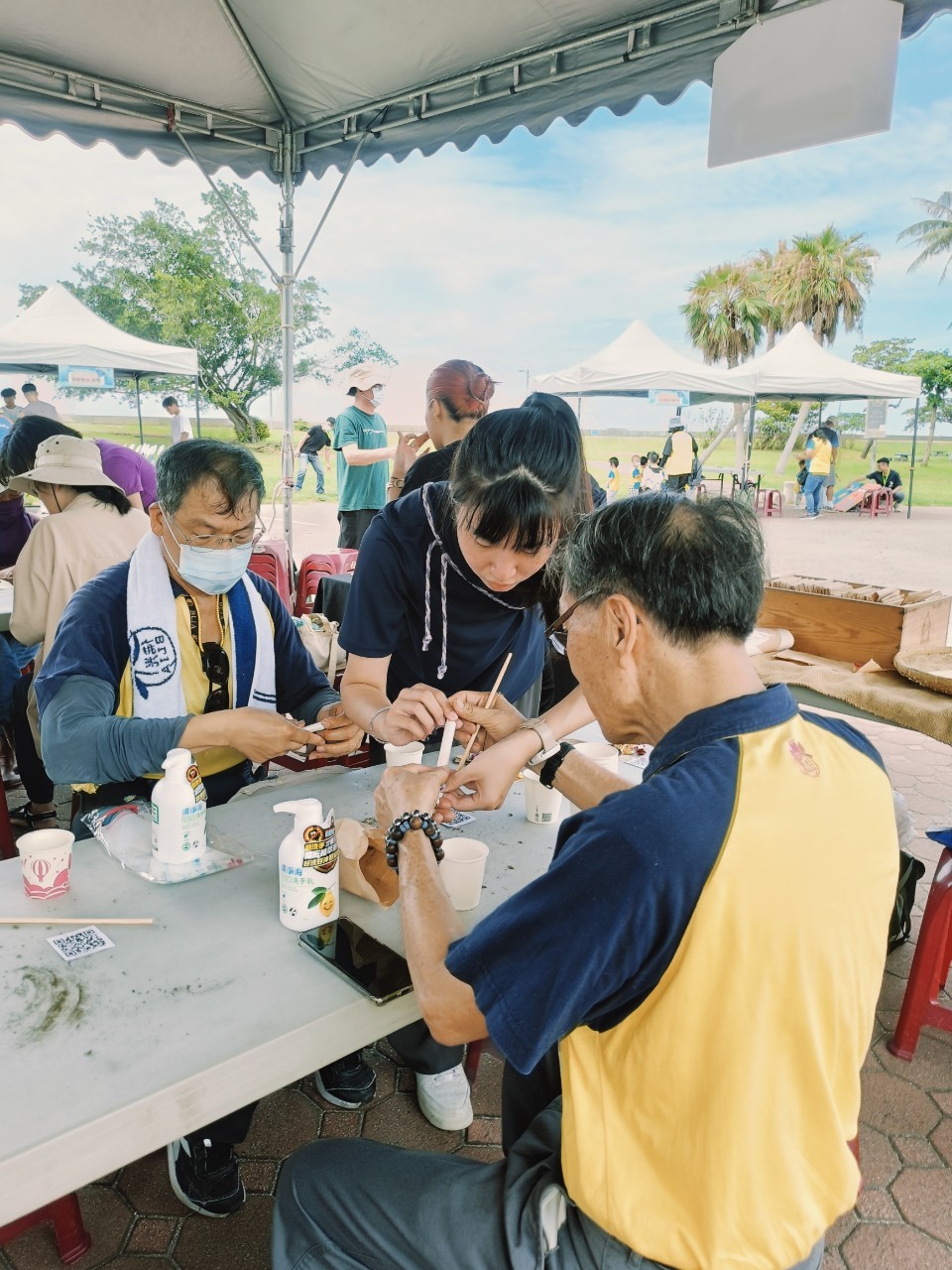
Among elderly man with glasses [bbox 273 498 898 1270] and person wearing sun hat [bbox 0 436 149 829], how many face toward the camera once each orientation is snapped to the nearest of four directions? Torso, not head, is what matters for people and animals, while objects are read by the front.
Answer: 0

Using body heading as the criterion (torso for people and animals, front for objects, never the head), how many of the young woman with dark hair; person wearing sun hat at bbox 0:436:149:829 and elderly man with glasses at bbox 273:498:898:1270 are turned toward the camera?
1

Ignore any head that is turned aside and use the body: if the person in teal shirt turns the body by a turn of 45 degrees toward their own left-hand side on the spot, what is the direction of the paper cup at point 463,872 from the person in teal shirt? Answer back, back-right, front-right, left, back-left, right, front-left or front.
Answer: right

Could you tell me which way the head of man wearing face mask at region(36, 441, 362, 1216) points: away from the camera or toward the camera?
toward the camera

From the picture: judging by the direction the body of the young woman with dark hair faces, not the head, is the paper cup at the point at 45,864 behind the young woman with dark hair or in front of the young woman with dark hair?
in front

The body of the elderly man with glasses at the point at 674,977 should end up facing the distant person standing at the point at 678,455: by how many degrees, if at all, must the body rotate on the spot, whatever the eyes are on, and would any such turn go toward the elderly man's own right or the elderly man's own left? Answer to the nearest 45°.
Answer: approximately 45° to the elderly man's own right

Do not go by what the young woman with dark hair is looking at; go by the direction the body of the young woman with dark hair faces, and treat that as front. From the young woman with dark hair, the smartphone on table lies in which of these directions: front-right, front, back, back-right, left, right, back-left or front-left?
front

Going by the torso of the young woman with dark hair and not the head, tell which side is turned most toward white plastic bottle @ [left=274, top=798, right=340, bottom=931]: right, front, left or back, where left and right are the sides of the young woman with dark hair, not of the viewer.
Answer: front

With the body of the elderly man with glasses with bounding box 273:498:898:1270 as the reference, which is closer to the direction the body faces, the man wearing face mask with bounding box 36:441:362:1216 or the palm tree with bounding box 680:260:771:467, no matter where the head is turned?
the man wearing face mask

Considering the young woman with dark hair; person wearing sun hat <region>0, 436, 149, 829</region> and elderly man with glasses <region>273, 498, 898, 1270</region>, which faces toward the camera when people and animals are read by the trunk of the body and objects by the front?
the young woman with dark hair

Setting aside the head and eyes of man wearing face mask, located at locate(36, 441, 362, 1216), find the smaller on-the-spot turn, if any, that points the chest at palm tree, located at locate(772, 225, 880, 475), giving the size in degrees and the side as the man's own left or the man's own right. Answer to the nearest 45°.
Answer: approximately 90° to the man's own left

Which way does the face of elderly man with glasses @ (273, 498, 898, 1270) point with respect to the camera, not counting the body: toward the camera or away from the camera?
away from the camera

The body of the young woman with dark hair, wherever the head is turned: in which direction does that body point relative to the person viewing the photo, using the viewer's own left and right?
facing the viewer

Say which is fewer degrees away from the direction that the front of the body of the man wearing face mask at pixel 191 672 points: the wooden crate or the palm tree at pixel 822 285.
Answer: the wooden crate

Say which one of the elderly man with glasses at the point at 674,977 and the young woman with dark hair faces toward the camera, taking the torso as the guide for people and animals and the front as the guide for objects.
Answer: the young woman with dark hair

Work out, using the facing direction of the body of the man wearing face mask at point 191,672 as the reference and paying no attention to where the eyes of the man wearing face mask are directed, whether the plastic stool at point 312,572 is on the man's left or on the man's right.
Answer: on the man's left

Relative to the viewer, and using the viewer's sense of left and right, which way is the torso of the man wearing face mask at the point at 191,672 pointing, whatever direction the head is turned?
facing the viewer and to the right of the viewer

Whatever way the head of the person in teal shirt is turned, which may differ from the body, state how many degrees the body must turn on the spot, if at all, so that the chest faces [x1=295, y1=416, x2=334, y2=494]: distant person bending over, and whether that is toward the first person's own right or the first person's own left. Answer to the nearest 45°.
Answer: approximately 135° to the first person's own left

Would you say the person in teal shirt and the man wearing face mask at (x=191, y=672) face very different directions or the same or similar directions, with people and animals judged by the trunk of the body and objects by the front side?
same or similar directions

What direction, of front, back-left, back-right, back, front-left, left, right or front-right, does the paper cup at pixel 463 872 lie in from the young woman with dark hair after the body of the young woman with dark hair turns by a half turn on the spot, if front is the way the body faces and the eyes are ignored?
back

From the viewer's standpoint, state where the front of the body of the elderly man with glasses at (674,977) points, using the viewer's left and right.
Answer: facing away from the viewer and to the left of the viewer
